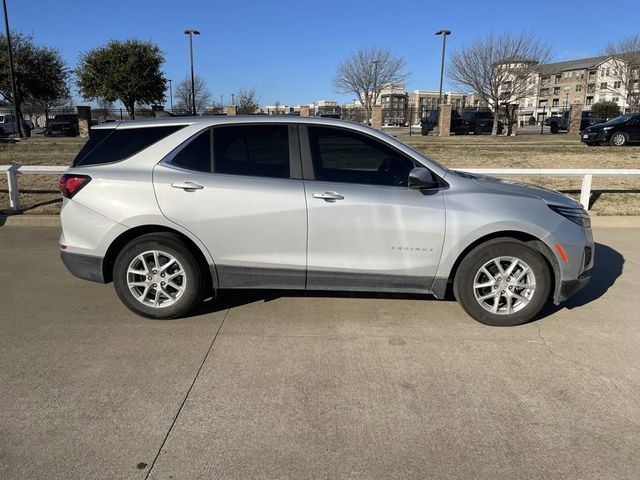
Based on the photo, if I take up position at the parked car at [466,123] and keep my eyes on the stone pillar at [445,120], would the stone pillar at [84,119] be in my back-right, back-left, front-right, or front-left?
front-right

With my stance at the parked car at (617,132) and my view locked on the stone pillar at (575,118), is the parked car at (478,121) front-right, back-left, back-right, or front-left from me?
front-left

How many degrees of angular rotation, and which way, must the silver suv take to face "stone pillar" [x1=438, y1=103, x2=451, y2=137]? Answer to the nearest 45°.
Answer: approximately 90° to its left

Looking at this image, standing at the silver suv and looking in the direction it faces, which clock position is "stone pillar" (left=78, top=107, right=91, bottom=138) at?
The stone pillar is roughly at 8 o'clock from the silver suv.

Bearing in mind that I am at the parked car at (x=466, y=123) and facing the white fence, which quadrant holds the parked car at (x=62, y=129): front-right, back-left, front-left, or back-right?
front-right

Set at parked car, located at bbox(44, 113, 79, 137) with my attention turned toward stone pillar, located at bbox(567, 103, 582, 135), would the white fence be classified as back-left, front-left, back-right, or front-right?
front-right

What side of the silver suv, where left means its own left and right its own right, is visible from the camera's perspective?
right

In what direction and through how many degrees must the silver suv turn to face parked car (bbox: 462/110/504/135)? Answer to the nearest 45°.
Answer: approximately 90° to its left

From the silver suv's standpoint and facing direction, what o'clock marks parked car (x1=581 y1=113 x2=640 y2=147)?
The parked car is roughly at 10 o'clock from the silver suv.

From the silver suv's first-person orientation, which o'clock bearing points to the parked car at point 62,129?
The parked car is roughly at 8 o'clock from the silver suv.

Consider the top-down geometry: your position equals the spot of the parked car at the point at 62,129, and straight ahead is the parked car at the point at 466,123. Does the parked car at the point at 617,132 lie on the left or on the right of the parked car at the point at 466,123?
right

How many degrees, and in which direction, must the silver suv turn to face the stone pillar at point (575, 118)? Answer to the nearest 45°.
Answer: approximately 45° to its left
